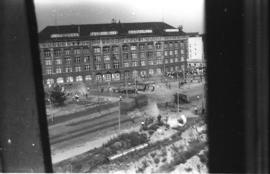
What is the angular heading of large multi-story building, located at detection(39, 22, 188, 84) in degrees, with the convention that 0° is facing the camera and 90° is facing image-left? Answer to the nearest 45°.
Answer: approximately 0°
